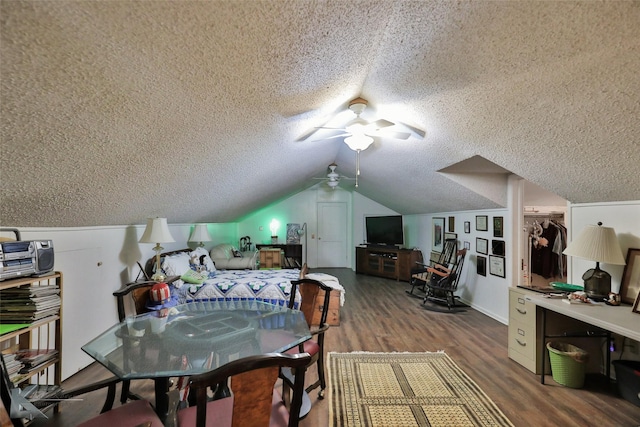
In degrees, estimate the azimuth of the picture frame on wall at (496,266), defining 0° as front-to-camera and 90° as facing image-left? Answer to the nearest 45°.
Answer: approximately 45°

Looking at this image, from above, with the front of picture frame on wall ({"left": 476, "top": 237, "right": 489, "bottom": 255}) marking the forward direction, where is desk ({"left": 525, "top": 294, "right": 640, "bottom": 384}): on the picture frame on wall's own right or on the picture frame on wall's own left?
on the picture frame on wall's own left

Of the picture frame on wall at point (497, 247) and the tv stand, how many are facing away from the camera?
0

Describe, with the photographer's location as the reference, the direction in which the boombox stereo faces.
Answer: facing the viewer and to the right of the viewer

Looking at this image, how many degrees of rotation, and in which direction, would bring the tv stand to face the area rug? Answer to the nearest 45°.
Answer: approximately 45° to its left

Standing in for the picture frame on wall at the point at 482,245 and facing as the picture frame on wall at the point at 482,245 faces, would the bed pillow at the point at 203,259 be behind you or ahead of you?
ahead

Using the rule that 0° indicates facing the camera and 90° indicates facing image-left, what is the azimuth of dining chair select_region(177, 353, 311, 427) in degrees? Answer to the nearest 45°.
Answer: approximately 135°

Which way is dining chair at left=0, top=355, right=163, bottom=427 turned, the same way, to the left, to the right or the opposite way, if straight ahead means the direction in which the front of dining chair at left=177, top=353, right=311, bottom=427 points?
to the right

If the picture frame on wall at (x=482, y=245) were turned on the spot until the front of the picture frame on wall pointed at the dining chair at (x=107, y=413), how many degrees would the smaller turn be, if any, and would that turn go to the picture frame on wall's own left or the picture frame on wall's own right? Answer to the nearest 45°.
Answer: approximately 45° to the picture frame on wall's own left

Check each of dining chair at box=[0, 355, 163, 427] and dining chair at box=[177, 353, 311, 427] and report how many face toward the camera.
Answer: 0
